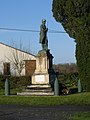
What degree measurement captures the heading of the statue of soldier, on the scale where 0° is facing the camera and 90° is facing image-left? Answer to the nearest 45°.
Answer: approximately 315°

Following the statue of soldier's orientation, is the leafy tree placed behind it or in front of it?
in front
